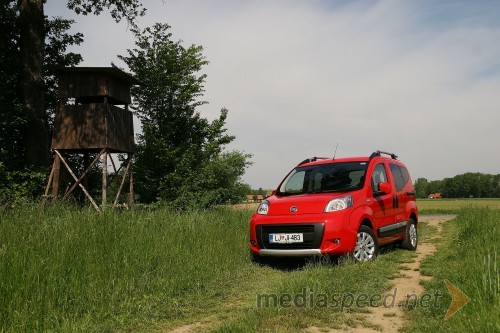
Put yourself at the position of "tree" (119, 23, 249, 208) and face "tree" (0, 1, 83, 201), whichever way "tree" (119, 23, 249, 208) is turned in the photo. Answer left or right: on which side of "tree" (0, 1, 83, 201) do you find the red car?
left

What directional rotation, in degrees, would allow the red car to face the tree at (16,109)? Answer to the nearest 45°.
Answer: approximately 90° to its right

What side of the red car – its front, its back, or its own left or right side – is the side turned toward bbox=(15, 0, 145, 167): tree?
right

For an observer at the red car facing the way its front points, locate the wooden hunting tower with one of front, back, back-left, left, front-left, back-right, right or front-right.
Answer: right

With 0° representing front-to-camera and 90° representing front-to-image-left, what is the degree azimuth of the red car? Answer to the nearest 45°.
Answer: approximately 45°
